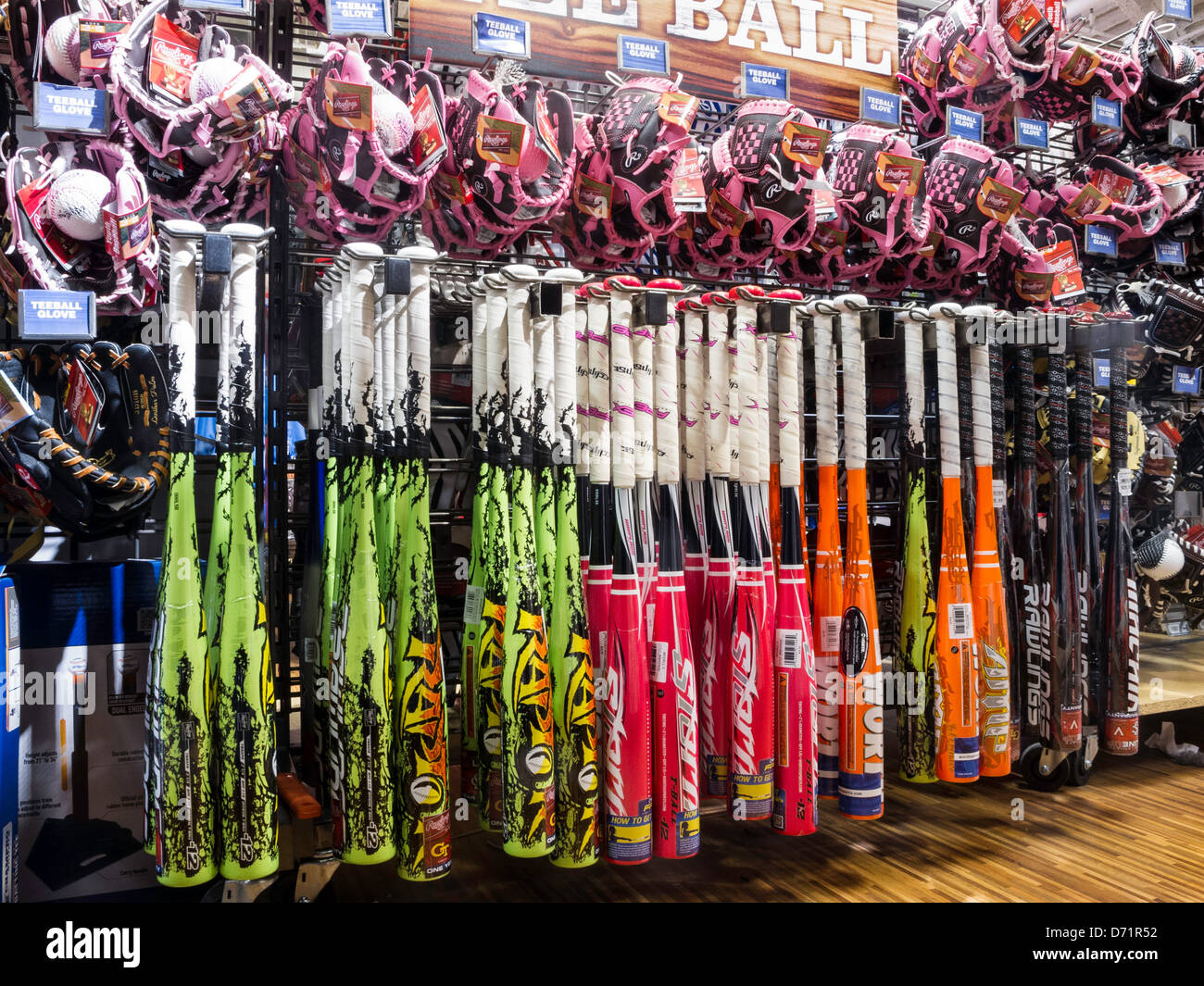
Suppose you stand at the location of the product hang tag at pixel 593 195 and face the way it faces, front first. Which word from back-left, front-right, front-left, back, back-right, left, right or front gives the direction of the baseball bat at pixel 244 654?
front-right

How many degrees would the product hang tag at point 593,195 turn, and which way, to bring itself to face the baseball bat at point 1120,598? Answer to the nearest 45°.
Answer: approximately 90° to its left

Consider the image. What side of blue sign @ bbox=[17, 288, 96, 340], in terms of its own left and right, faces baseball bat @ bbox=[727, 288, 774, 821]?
left

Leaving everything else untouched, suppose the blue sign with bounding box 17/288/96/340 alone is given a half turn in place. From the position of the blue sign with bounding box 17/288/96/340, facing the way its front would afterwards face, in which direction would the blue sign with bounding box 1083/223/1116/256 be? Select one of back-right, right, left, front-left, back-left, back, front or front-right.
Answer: right

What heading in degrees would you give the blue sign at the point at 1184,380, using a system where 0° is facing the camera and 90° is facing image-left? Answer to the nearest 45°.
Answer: approximately 0°

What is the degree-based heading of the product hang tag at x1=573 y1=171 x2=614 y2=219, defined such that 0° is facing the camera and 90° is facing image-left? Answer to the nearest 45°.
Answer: approximately 0°

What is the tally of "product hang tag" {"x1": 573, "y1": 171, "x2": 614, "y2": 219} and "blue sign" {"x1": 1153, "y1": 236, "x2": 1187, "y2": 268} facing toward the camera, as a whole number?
2

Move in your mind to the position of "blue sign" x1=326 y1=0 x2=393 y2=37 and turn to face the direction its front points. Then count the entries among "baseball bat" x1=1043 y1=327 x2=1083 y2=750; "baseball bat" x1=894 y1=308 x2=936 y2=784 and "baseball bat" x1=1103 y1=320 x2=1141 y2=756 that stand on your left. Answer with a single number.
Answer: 3

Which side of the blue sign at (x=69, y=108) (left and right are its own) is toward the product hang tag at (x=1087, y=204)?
left
